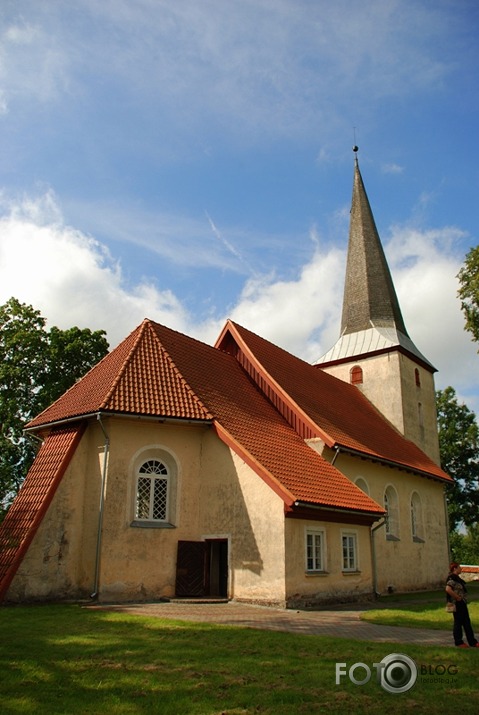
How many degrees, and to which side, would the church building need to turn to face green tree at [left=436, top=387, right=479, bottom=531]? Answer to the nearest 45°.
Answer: approximately 135° to its left

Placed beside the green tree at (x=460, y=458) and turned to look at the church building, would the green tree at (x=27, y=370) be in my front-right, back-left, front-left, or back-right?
front-right

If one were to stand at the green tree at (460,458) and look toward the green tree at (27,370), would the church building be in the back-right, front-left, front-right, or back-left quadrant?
front-left

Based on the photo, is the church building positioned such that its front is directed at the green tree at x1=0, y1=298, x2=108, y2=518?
no
